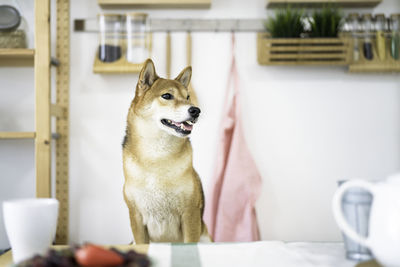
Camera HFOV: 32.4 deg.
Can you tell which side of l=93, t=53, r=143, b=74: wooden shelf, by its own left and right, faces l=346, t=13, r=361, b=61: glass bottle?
left

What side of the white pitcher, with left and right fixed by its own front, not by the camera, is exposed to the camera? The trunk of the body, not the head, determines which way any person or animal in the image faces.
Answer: right

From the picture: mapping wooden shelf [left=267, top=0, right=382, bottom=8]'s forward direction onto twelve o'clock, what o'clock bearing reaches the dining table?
The dining table is roughly at 12 o'clock from the wooden shelf.

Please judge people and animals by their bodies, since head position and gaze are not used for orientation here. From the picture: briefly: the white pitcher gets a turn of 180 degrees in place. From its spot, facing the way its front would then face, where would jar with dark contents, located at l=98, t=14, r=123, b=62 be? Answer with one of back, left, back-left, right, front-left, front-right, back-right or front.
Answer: front-right

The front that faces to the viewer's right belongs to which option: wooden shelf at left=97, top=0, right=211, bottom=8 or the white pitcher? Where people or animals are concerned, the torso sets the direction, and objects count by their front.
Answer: the white pitcher
